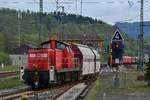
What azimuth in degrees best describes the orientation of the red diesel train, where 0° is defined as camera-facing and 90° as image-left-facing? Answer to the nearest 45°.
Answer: approximately 45°
